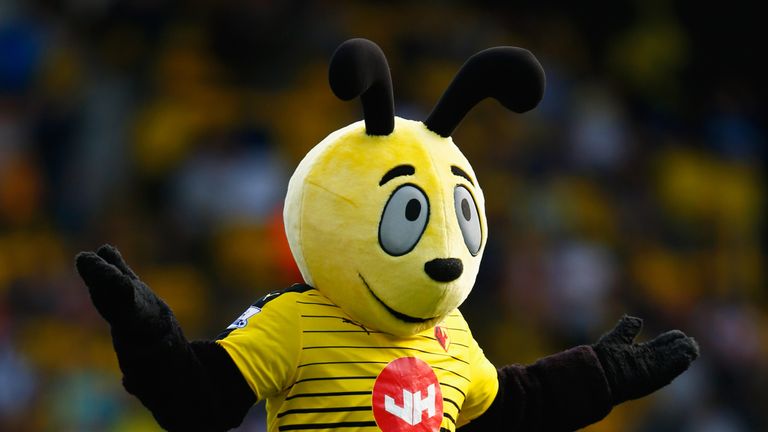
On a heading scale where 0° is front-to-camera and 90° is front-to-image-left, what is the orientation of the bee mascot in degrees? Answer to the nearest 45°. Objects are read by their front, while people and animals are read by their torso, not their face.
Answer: approximately 315°
